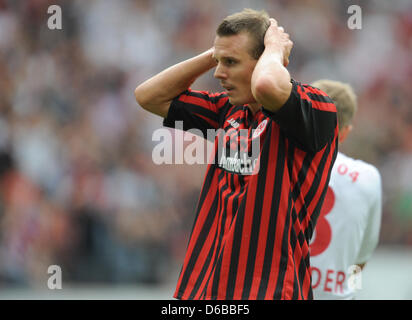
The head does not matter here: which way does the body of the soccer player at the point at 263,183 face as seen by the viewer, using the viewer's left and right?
facing the viewer and to the left of the viewer

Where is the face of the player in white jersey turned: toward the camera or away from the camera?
away from the camera

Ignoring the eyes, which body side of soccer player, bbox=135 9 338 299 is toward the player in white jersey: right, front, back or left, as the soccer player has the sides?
back
